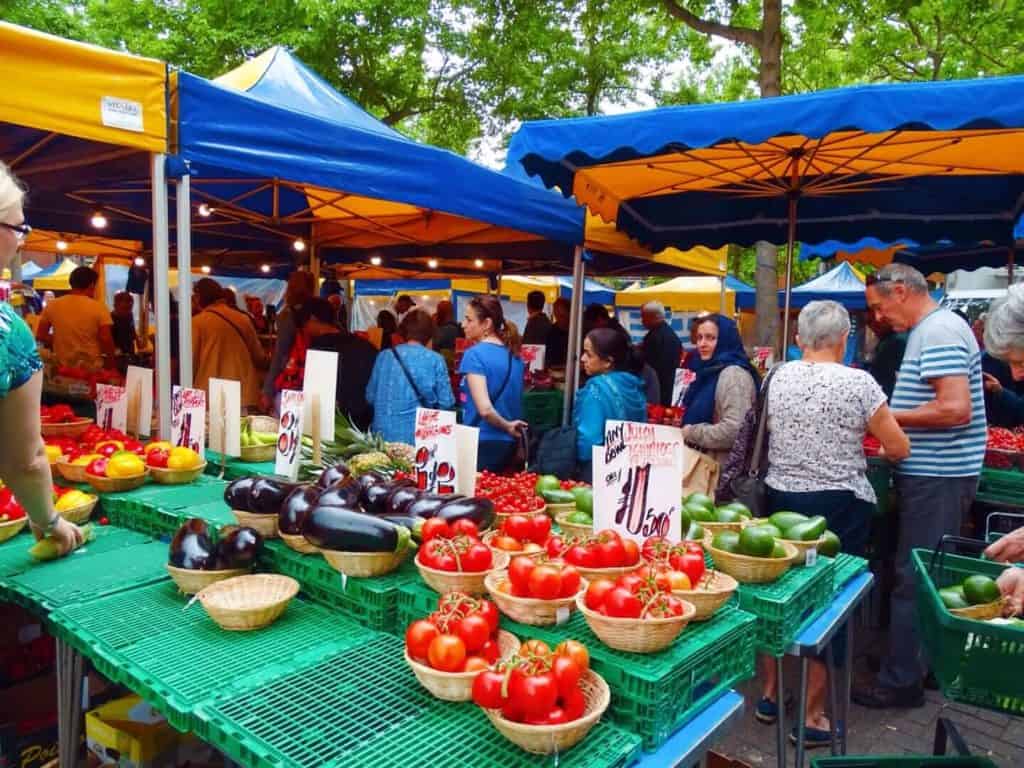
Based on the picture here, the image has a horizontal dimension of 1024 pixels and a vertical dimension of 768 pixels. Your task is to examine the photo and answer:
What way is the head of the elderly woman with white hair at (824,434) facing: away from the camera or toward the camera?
away from the camera

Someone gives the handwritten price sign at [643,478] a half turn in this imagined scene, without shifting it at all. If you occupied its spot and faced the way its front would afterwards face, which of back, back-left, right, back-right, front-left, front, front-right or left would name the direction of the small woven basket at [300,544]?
left

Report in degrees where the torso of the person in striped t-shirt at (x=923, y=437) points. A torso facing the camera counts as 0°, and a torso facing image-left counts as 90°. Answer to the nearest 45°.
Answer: approximately 90°

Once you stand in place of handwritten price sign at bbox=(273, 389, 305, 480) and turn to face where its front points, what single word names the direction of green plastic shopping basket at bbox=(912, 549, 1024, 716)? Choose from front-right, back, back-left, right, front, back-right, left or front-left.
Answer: left

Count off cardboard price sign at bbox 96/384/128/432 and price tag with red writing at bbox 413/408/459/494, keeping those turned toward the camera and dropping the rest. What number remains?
2

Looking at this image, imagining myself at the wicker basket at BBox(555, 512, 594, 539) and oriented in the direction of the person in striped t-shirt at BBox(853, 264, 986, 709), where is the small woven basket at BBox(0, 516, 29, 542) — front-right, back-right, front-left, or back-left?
back-left

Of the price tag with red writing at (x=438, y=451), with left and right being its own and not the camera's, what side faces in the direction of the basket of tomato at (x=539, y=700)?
front

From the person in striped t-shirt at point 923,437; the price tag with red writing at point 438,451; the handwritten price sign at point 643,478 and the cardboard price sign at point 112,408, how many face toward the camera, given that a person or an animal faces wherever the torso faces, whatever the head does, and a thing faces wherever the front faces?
3

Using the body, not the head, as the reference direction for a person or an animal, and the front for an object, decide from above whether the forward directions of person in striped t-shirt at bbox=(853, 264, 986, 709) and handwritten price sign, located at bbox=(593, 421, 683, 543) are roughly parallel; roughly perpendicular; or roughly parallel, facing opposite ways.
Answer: roughly perpendicular

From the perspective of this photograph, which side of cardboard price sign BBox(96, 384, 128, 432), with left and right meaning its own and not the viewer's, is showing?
front

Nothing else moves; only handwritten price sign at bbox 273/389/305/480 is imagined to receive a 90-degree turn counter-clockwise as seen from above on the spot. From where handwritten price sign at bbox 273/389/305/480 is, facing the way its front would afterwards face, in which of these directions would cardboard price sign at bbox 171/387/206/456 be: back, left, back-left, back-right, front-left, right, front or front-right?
back

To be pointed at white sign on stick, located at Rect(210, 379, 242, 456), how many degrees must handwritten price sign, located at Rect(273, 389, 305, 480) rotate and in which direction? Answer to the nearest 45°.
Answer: approximately 90° to its right

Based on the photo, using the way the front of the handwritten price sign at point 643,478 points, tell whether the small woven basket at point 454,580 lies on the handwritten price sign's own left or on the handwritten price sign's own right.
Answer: on the handwritten price sign's own right

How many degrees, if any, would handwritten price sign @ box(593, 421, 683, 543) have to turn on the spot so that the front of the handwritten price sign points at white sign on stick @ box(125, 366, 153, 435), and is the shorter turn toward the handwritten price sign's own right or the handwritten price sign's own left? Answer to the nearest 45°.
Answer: approximately 135° to the handwritten price sign's own right

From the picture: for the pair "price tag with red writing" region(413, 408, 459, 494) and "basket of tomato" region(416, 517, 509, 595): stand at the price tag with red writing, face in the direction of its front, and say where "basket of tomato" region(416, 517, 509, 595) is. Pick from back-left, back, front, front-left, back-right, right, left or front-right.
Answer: front

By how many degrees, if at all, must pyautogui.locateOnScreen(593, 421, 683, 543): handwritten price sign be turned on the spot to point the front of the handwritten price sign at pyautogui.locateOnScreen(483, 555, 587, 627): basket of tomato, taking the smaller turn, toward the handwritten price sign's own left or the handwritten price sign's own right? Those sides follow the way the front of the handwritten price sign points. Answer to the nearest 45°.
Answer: approximately 45° to the handwritten price sign's own right

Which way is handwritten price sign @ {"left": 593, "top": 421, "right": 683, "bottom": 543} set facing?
toward the camera

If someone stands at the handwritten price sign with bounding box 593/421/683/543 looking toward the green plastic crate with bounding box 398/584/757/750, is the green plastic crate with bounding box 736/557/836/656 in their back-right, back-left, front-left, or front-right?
front-left

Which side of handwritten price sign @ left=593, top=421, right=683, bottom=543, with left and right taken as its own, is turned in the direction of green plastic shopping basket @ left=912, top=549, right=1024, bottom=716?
left

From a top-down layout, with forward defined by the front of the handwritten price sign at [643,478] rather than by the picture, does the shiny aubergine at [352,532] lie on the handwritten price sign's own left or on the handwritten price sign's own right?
on the handwritten price sign's own right
